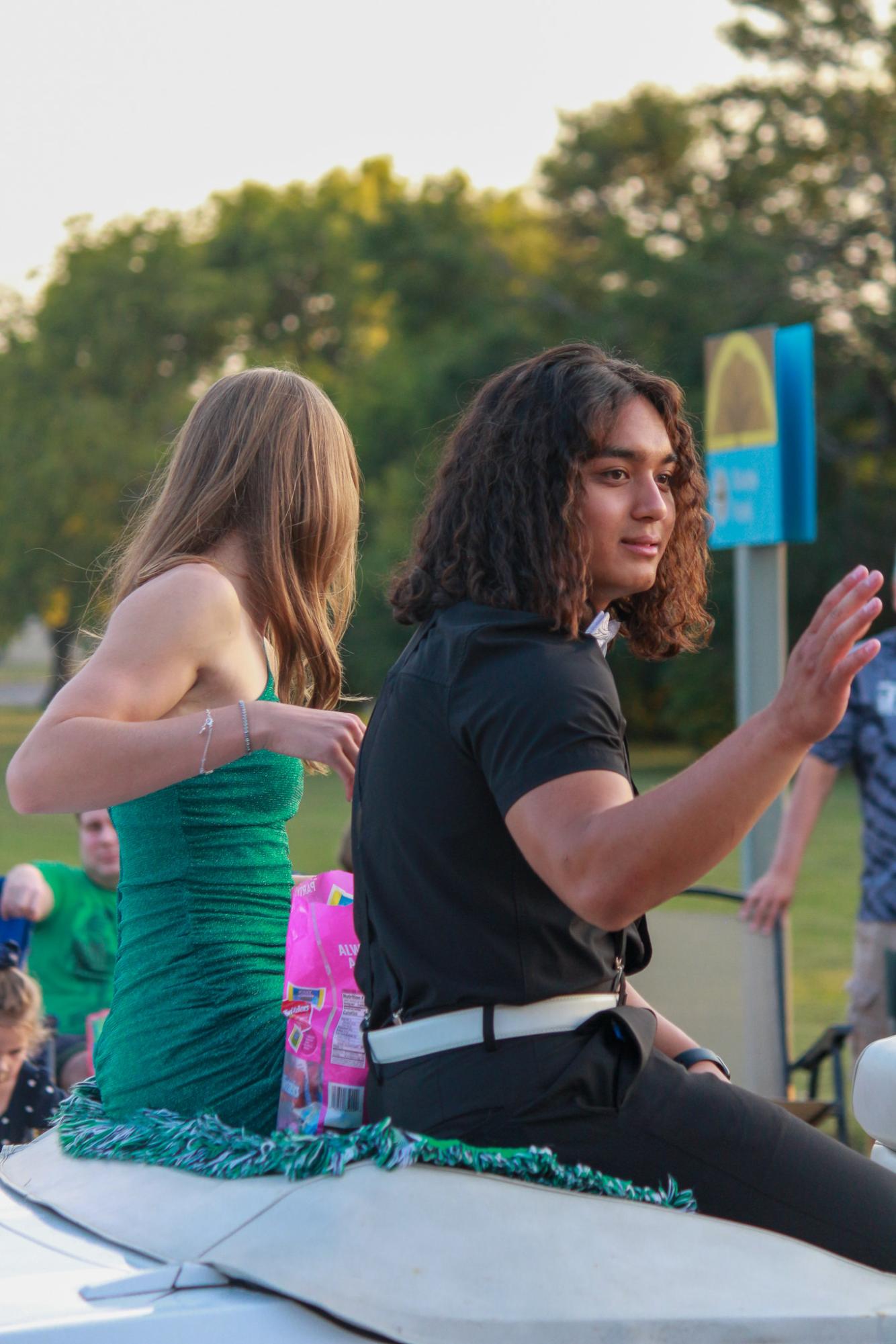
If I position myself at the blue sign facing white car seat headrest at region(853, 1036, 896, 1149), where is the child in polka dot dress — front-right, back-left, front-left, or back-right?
front-right

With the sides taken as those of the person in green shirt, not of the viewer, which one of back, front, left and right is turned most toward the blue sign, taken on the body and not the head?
left

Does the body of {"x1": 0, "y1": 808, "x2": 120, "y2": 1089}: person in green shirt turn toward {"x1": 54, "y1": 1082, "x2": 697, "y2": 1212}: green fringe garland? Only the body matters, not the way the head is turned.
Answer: yes

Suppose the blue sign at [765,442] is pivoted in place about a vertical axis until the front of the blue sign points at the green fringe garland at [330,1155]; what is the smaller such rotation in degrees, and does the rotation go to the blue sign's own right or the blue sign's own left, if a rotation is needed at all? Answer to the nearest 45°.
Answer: approximately 45° to the blue sign's own left

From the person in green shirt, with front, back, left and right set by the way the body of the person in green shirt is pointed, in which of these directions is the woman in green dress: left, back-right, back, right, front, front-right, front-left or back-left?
front

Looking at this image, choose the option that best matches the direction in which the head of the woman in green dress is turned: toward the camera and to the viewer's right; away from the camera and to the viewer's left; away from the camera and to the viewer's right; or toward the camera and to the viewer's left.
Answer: away from the camera and to the viewer's right

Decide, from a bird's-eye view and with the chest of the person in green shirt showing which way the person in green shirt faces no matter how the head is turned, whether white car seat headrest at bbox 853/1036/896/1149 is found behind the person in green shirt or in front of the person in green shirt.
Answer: in front

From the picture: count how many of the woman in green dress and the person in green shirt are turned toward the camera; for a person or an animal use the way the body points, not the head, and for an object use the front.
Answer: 1

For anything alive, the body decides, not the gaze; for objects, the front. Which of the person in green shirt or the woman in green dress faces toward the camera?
the person in green shirt

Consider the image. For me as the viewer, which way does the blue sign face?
facing the viewer and to the left of the viewer

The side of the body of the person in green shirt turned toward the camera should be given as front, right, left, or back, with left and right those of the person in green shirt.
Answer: front
